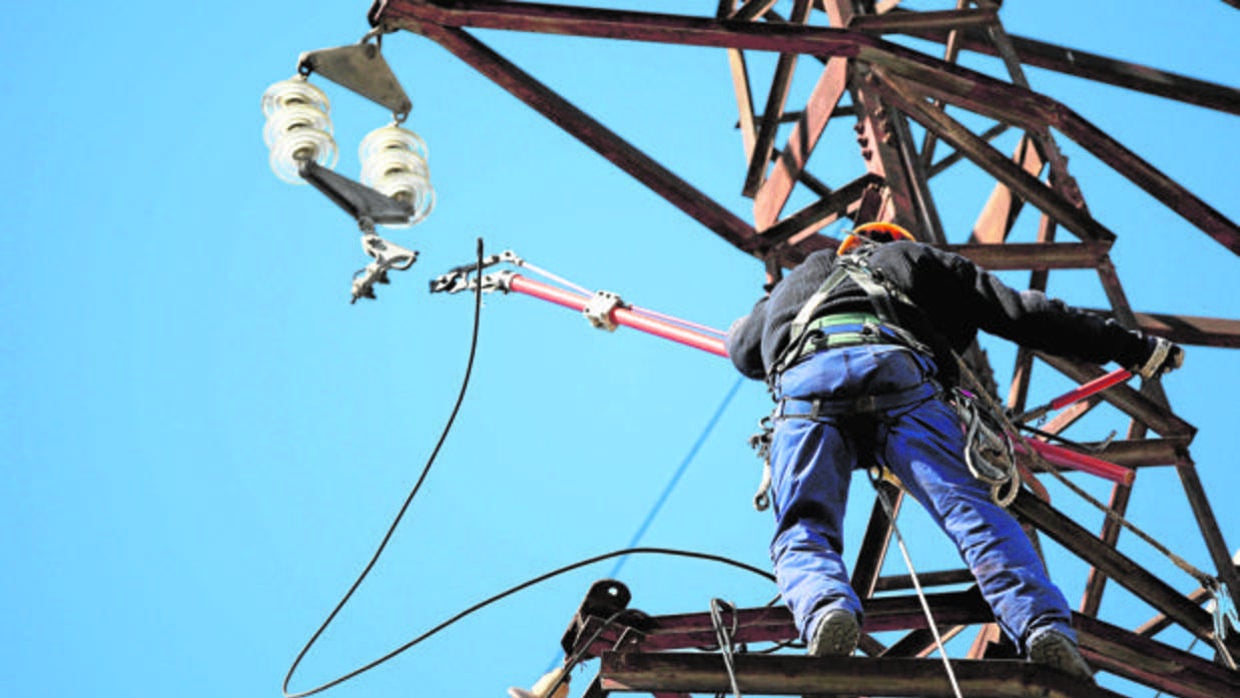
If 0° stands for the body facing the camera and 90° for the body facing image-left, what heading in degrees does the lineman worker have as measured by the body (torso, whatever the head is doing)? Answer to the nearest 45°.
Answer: approximately 180°

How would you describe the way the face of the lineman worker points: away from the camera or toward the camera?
away from the camera
